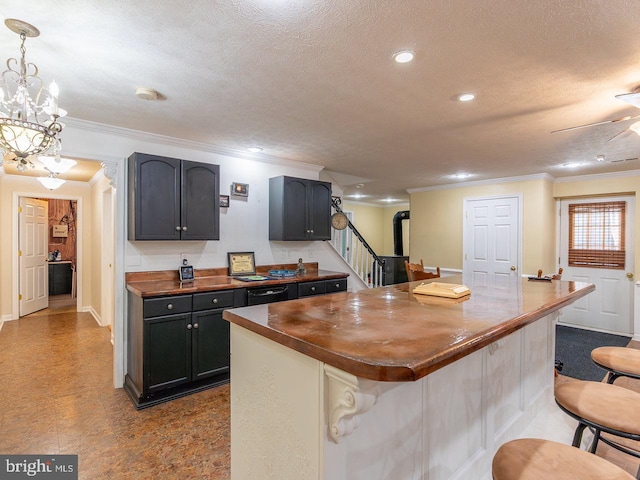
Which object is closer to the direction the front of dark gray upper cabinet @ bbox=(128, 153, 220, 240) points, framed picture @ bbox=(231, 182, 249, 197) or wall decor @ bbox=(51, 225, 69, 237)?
the framed picture

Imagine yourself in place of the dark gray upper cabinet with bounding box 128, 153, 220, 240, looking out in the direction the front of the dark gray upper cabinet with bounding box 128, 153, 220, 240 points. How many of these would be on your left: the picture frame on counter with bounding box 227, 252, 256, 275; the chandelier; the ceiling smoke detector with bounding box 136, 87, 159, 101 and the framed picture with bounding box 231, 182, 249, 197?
2

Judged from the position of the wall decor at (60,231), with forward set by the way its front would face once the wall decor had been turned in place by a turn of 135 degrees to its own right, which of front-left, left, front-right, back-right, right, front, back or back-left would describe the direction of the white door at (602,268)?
back

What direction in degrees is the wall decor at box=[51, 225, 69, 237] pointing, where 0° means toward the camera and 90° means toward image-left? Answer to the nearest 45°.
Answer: approximately 0°

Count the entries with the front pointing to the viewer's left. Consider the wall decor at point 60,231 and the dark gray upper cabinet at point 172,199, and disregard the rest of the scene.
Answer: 0

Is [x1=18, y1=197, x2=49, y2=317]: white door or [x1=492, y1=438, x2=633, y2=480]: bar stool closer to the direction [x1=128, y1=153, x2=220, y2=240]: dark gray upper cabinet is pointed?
the bar stool

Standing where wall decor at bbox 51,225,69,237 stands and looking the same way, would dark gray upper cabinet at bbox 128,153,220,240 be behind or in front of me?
in front

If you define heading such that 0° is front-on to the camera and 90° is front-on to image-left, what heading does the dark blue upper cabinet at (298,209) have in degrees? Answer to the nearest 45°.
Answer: approximately 315°

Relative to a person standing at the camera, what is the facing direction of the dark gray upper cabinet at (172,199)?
facing the viewer and to the right of the viewer

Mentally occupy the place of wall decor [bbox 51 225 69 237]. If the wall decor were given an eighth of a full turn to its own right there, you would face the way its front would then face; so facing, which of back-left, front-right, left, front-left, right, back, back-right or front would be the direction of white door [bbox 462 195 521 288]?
left

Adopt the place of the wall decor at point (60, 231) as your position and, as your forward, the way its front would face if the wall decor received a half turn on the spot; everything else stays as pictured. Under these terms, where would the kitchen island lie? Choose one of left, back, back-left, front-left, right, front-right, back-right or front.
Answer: back

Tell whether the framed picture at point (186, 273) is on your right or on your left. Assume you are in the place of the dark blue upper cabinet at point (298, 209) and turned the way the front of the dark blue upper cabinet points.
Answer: on your right
